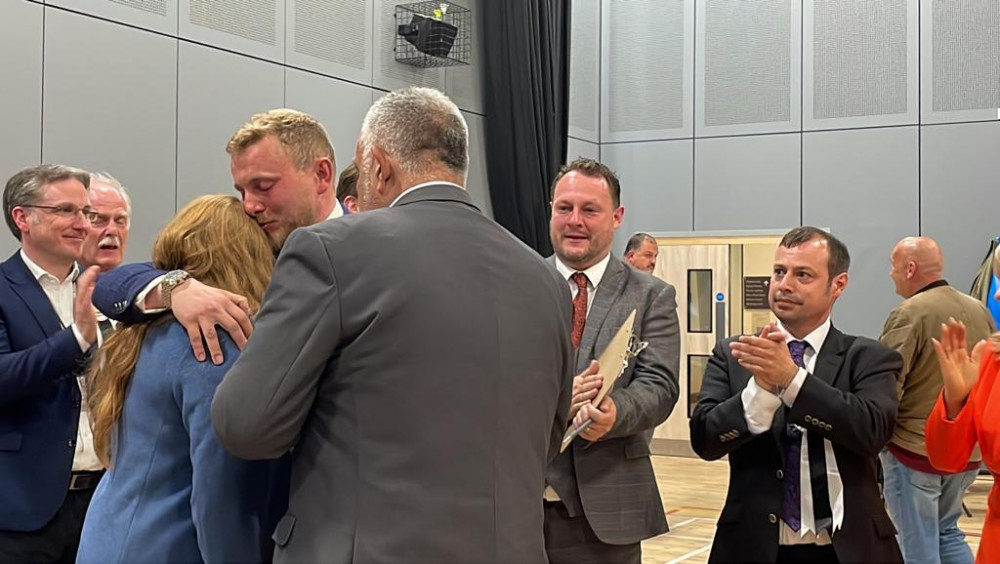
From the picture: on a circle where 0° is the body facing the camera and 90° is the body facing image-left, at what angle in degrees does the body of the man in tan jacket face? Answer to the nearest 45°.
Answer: approximately 135°

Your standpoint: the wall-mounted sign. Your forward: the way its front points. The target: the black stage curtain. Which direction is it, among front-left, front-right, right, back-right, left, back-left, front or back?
front-right

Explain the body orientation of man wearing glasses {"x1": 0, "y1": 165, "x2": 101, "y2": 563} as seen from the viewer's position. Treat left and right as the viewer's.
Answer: facing the viewer and to the right of the viewer

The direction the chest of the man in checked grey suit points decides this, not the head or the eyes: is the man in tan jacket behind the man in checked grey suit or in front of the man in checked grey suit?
behind

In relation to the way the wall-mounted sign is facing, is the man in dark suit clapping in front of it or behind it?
in front

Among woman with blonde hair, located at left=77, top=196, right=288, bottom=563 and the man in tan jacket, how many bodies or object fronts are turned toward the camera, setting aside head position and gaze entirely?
0

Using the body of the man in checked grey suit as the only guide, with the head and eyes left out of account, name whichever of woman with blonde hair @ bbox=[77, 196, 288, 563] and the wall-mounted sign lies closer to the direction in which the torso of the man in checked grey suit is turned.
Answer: the woman with blonde hair

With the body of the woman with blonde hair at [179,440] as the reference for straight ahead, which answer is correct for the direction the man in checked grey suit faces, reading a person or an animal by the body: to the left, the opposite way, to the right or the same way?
the opposite way

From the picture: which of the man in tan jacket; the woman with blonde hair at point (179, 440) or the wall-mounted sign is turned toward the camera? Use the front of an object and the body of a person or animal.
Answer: the wall-mounted sign

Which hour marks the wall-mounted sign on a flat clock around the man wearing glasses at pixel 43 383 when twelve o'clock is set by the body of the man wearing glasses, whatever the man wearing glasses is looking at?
The wall-mounted sign is roughly at 9 o'clock from the man wearing glasses.

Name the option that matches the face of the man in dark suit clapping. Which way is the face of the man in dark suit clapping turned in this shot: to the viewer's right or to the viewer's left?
to the viewer's left

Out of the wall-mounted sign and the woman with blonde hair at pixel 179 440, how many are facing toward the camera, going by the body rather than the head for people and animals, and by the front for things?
1

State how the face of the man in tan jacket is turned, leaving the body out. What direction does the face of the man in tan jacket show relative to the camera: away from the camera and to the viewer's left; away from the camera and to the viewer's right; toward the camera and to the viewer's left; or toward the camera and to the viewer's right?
away from the camera and to the viewer's left

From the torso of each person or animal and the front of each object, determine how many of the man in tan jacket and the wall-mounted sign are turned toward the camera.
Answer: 1

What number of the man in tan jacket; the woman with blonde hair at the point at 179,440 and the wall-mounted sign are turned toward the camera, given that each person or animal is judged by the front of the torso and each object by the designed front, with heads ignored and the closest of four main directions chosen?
1

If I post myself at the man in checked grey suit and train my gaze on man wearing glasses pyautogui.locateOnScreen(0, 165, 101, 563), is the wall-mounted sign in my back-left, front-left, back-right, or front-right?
back-right
